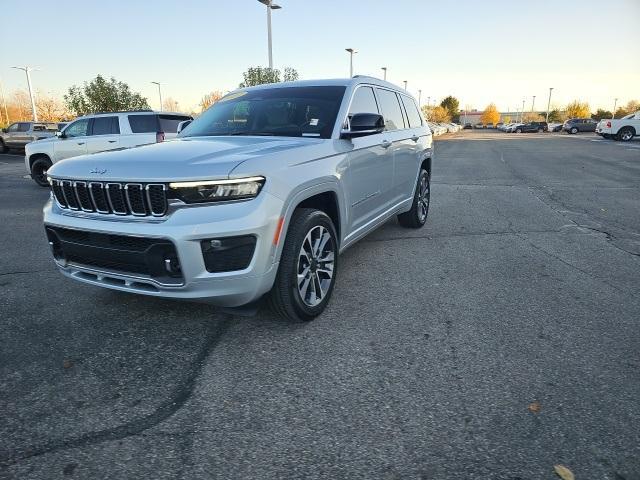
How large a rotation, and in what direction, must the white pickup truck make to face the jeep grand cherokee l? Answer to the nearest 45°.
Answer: approximately 135° to its right

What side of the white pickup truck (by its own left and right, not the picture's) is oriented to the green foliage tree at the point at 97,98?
back

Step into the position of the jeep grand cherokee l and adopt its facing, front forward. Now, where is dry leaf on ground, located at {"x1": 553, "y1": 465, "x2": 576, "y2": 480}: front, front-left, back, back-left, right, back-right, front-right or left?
left

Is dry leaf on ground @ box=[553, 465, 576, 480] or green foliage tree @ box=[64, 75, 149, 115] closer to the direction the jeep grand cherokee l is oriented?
the dry leaf on ground

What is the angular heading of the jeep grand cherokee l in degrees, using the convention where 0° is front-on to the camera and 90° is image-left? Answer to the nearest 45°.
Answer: approximately 45°

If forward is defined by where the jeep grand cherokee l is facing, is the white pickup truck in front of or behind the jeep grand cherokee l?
behind

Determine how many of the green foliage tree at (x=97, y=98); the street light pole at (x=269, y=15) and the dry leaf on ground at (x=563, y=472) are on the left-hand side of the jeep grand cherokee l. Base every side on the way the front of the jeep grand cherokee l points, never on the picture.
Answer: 1

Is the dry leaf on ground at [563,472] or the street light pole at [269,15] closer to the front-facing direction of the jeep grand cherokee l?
the dry leaf on ground

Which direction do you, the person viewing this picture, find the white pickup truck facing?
facing away from the viewer and to the right of the viewer
